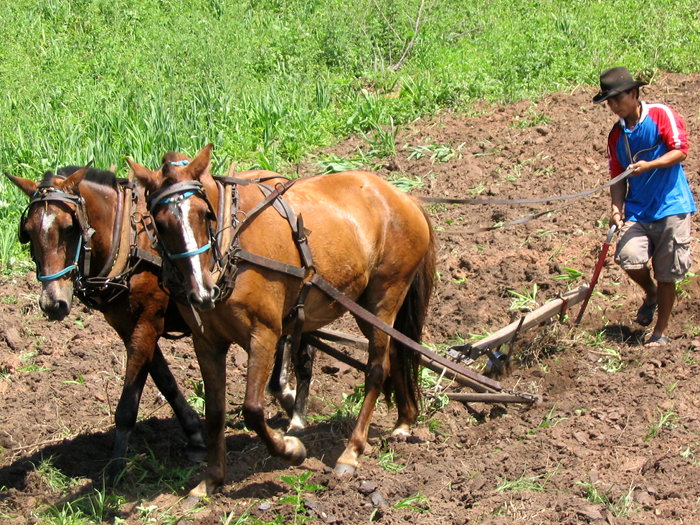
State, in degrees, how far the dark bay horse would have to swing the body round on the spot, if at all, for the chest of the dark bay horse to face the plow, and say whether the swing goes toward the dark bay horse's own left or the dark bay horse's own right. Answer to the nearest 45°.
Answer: approximately 135° to the dark bay horse's own left

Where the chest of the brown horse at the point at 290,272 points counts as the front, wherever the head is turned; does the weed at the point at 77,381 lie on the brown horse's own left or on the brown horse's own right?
on the brown horse's own right

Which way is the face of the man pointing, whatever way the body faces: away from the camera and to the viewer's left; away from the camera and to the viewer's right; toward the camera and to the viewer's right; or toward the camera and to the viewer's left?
toward the camera and to the viewer's left

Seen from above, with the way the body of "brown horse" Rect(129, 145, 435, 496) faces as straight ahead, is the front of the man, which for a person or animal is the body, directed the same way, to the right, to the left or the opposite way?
the same way

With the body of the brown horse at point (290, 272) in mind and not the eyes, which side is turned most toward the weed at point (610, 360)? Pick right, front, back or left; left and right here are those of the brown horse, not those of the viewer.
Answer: back

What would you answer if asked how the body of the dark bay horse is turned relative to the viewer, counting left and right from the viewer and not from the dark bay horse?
facing the viewer and to the left of the viewer

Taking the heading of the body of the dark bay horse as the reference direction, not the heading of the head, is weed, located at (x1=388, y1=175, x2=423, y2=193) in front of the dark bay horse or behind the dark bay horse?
behind

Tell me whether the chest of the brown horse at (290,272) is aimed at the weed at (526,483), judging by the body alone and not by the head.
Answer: no

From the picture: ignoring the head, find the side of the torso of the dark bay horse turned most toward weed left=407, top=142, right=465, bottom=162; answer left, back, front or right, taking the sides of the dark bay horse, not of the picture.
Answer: back

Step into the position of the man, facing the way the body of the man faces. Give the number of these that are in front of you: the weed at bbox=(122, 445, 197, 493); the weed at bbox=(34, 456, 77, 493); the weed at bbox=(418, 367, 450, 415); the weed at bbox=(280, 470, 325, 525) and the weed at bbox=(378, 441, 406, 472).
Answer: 5

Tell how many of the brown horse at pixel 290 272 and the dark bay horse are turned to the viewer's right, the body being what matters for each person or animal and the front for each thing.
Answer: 0

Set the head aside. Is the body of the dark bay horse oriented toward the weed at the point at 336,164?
no

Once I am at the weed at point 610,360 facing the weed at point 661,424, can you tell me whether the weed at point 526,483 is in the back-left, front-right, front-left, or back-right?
front-right

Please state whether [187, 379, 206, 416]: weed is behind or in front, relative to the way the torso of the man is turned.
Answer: in front

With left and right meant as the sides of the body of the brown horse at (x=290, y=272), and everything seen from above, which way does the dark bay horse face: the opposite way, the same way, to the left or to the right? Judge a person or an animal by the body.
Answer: the same way

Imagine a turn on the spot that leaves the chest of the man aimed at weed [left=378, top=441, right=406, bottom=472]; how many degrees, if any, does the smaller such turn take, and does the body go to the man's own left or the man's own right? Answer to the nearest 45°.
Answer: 0° — they already face it
